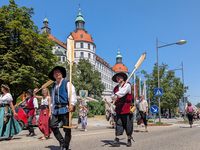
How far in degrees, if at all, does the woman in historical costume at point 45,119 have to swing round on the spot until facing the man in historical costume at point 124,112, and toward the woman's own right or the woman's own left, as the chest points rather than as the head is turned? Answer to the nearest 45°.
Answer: approximately 90° to the woman's own left

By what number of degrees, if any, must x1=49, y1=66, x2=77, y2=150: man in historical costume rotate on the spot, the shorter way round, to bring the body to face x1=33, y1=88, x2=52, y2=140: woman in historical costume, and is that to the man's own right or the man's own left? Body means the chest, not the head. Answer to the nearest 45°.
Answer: approximately 135° to the man's own right

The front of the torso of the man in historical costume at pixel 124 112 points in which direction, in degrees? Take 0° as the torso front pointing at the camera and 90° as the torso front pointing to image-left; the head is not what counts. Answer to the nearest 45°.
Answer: approximately 45°

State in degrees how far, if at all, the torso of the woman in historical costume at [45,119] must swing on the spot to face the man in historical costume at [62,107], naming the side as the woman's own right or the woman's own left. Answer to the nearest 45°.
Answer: approximately 45° to the woman's own left

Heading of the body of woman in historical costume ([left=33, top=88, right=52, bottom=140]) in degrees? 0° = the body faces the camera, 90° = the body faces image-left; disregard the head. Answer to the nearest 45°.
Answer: approximately 45°

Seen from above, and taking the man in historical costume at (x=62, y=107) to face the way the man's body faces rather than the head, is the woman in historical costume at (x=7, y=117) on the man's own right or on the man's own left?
on the man's own right

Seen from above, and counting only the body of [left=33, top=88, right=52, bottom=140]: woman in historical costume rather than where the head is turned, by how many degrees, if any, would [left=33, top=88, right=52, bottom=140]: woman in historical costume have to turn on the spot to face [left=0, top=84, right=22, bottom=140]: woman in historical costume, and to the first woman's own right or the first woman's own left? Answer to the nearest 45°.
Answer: approximately 45° to the first woman's own right

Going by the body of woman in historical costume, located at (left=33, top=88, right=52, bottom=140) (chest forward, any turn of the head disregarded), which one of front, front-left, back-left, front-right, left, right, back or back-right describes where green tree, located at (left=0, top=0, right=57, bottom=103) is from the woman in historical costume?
back-right

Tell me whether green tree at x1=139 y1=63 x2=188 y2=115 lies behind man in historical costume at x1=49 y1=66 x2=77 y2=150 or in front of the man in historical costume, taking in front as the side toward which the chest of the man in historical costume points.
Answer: behind

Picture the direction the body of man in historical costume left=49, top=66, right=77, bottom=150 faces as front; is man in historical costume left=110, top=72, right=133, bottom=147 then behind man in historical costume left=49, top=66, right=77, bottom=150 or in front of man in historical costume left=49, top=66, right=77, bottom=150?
behind

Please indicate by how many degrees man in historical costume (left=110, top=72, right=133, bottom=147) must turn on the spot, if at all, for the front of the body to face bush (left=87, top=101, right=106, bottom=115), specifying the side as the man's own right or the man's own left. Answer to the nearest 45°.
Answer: approximately 135° to the man's own right
